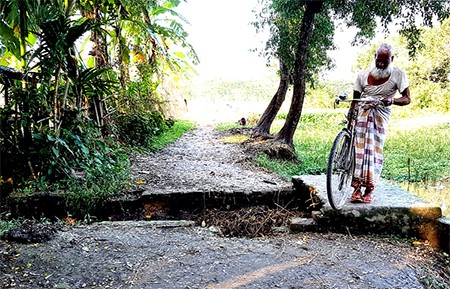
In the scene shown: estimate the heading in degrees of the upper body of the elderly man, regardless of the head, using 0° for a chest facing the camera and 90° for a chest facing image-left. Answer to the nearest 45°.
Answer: approximately 0°

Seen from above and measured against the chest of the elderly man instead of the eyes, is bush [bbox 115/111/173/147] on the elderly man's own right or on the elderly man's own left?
on the elderly man's own right
